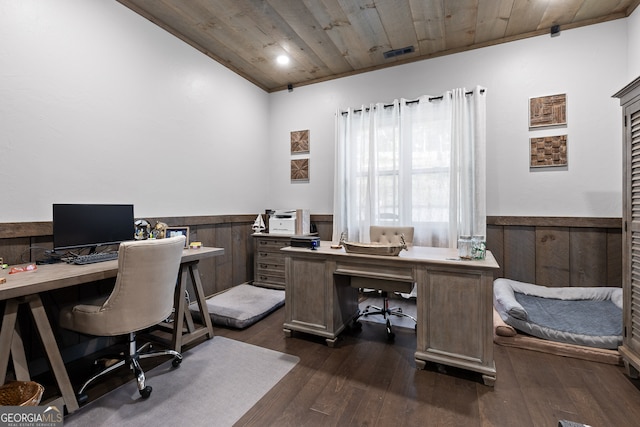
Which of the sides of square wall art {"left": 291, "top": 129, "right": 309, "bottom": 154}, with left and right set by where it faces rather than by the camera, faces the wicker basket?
front

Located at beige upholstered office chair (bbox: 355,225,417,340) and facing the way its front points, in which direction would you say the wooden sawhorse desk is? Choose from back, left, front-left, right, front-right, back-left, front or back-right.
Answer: front-right

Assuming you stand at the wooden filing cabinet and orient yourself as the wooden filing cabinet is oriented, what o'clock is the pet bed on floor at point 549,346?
The pet bed on floor is roughly at 9 o'clock from the wooden filing cabinet.

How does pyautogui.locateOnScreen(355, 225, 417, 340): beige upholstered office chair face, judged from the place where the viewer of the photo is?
facing the viewer

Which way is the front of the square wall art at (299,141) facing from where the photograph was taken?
facing the viewer and to the left of the viewer

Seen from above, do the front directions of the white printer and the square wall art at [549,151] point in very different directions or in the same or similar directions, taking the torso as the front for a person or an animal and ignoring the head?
same or similar directions

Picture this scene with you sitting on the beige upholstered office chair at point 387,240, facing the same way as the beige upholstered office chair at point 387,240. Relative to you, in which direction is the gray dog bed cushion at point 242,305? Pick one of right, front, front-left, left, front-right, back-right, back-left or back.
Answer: right

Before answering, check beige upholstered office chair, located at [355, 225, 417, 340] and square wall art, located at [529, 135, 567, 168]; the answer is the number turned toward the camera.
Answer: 2

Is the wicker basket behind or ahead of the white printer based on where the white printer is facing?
ahead

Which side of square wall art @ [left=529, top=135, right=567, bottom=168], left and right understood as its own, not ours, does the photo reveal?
front

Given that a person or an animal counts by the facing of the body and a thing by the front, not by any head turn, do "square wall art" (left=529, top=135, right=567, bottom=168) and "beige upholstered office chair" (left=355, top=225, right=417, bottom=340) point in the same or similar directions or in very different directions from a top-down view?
same or similar directions
